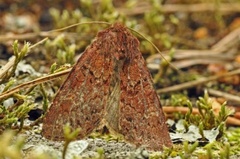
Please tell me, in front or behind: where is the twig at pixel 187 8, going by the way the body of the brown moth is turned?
in front

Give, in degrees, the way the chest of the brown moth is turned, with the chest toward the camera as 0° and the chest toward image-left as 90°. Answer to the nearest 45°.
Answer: approximately 180°

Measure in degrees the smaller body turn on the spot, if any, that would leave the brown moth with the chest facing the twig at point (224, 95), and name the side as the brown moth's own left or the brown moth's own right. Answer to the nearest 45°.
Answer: approximately 45° to the brown moth's own right

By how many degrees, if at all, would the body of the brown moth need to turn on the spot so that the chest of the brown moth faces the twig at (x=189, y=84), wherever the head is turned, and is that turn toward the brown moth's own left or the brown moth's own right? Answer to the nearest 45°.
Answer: approximately 45° to the brown moth's own right
